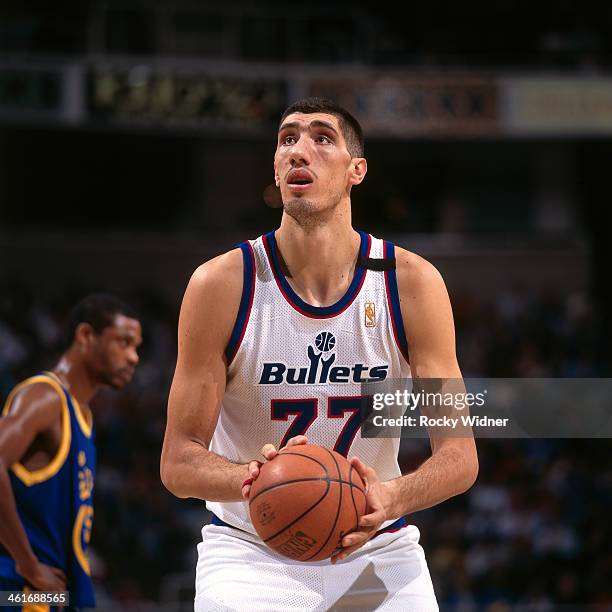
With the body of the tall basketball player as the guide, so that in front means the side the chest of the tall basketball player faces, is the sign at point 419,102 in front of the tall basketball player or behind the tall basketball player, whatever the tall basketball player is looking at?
behind

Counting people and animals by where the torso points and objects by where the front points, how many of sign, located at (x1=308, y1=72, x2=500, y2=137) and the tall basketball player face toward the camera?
2

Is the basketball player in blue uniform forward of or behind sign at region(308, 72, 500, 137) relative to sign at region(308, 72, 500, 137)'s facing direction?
forward

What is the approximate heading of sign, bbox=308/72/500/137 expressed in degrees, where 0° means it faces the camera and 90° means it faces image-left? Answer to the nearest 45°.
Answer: approximately 0°

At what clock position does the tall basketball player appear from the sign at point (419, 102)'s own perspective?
The tall basketball player is roughly at 12 o'clock from the sign.

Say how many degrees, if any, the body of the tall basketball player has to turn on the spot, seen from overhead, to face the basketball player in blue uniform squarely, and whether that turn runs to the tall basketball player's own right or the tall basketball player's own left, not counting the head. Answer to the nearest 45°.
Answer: approximately 135° to the tall basketball player's own right

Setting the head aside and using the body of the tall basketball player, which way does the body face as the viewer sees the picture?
toward the camera
